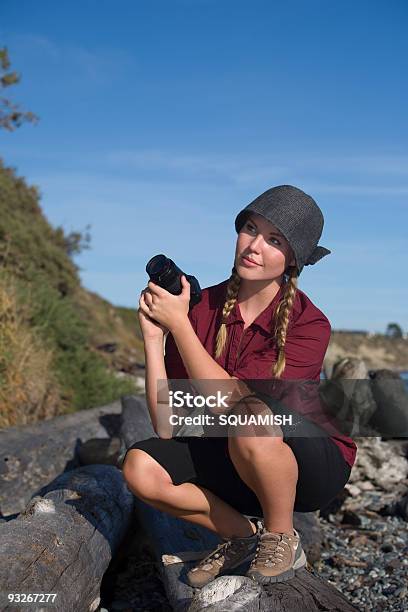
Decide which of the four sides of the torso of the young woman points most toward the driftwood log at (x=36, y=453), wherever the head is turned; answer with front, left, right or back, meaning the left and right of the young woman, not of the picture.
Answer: right

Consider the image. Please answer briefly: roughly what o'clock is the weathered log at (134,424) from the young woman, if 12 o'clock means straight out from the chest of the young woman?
The weathered log is roughly at 4 o'clock from the young woman.

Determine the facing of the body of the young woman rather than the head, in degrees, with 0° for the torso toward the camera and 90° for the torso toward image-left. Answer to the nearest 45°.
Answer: approximately 45°

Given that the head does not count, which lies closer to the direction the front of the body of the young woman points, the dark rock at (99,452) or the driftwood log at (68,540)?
the driftwood log

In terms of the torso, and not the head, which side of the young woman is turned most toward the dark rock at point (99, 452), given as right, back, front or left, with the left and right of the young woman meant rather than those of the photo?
right

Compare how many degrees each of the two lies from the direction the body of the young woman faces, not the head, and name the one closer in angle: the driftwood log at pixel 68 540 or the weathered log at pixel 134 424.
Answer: the driftwood log

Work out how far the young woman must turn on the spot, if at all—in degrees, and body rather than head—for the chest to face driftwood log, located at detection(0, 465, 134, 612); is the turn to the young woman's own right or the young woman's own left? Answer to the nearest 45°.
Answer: approximately 45° to the young woman's own right
